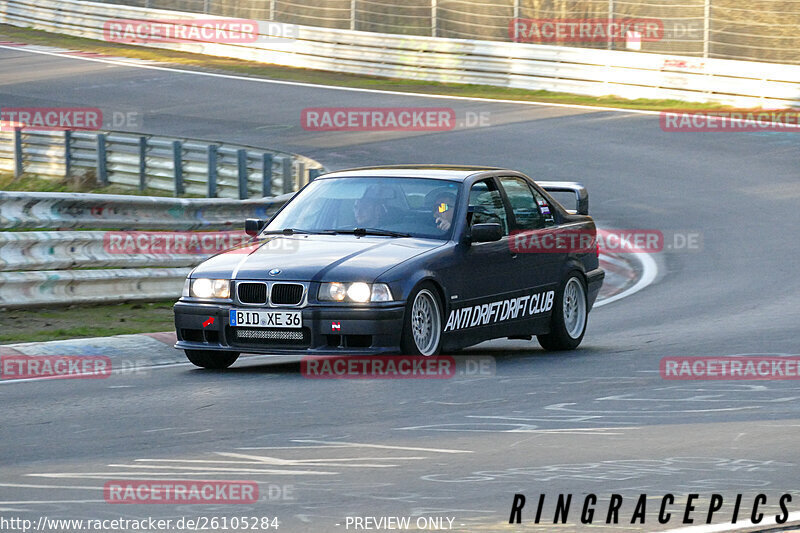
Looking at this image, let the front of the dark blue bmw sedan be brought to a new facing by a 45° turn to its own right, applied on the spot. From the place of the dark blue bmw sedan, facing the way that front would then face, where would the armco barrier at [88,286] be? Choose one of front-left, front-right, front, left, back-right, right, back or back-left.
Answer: front-right

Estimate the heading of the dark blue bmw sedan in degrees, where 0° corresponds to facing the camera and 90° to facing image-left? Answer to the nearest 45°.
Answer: approximately 45°

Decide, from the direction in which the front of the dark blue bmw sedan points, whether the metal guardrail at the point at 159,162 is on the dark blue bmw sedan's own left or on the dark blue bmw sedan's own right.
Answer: on the dark blue bmw sedan's own right

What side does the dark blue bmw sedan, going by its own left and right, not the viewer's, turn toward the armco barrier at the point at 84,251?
right

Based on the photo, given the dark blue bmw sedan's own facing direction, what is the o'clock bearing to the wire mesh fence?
The wire mesh fence is roughly at 5 o'clock from the dark blue bmw sedan.

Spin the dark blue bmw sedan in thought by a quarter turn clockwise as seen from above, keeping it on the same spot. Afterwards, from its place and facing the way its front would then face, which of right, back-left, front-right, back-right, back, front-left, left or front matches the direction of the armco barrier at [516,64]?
front-right

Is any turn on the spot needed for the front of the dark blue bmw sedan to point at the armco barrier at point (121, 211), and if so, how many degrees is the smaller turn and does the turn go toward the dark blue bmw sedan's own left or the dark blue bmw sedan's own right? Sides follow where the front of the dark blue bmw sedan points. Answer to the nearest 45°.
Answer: approximately 90° to the dark blue bmw sedan's own right
